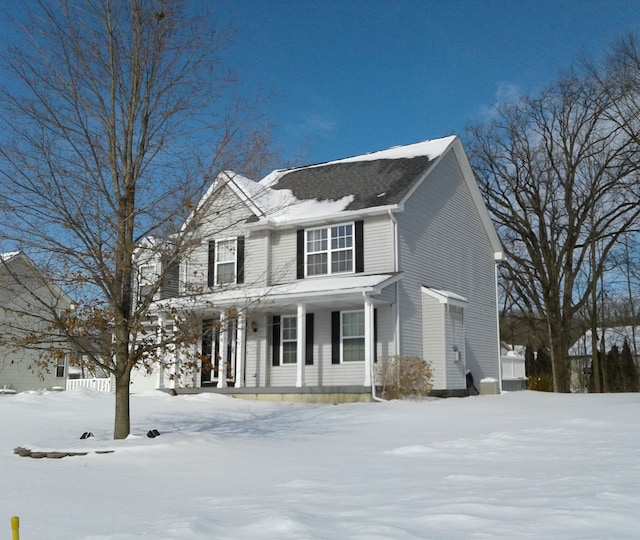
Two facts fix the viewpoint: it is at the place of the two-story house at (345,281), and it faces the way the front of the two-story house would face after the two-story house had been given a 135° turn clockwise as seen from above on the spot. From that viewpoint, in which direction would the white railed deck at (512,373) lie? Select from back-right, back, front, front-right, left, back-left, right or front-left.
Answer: front-right

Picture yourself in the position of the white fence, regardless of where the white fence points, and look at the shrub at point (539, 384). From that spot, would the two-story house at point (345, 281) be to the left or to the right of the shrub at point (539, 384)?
right

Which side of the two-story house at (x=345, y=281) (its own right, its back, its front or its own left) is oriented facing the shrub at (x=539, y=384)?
back

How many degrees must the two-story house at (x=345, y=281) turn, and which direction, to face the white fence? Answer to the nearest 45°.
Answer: approximately 45° to its right

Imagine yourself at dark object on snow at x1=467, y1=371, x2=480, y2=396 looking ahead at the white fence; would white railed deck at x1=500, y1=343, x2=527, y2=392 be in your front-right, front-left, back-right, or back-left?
back-right

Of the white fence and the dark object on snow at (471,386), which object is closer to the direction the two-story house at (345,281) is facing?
the white fence

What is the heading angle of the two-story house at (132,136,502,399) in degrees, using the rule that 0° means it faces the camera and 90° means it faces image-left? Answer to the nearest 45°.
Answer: approximately 45°
